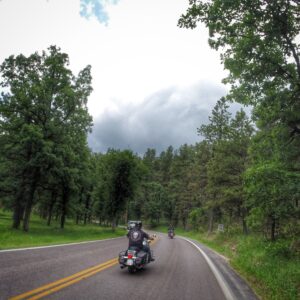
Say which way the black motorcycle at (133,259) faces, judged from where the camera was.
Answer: facing away from the viewer and to the right of the viewer

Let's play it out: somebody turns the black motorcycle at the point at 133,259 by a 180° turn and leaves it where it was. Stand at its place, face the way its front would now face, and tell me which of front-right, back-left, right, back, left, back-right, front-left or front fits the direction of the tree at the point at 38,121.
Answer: right

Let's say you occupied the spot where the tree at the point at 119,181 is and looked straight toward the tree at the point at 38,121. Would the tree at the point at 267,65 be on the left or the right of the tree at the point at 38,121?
left

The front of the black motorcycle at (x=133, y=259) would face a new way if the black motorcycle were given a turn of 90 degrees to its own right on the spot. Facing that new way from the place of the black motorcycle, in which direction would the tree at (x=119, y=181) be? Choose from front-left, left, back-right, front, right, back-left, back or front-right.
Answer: back-left
